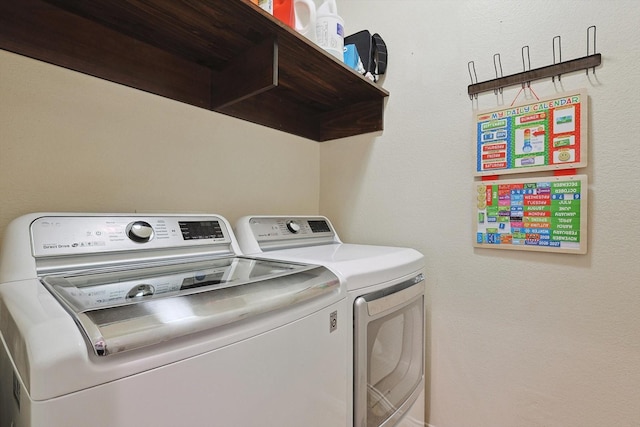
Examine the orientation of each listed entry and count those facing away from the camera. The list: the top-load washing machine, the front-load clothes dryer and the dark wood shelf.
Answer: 0

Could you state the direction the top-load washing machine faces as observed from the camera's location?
facing the viewer and to the right of the viewer

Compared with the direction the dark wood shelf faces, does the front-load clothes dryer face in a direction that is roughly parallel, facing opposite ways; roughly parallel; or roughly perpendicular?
roughly parallel

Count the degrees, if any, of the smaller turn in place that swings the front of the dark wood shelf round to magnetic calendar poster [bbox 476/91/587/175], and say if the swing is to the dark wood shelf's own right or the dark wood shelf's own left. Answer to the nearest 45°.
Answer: approximately 45° to the dark wood shelf's own left

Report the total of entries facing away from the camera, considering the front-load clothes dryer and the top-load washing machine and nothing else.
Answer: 0

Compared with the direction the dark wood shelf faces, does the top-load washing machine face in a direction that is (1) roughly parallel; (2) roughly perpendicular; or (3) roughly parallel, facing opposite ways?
roughly parallel

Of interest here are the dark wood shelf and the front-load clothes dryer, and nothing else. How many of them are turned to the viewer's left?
0

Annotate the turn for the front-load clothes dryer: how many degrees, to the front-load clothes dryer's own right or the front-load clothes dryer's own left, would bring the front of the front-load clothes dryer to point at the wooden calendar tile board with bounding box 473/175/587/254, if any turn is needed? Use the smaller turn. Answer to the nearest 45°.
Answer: approximately 45° to the front-load clothes dryer's own left
